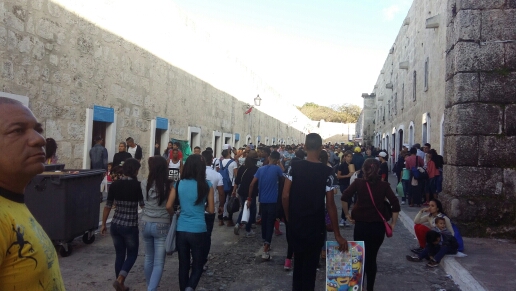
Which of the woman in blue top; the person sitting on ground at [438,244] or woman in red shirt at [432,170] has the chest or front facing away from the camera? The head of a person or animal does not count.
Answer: the woman in blue top

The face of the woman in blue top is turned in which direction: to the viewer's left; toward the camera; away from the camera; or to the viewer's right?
away from the camera

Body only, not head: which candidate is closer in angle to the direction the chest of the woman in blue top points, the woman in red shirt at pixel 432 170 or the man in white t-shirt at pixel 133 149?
the man in white t-shirt

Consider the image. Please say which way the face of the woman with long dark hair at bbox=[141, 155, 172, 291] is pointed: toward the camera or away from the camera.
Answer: away from the camera

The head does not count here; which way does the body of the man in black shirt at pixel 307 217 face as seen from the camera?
away from the camera

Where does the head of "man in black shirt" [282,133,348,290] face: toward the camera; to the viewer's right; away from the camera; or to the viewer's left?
away from the camera

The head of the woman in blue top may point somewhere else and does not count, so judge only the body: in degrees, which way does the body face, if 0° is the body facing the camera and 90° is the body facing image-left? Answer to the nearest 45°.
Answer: approximately 180°
